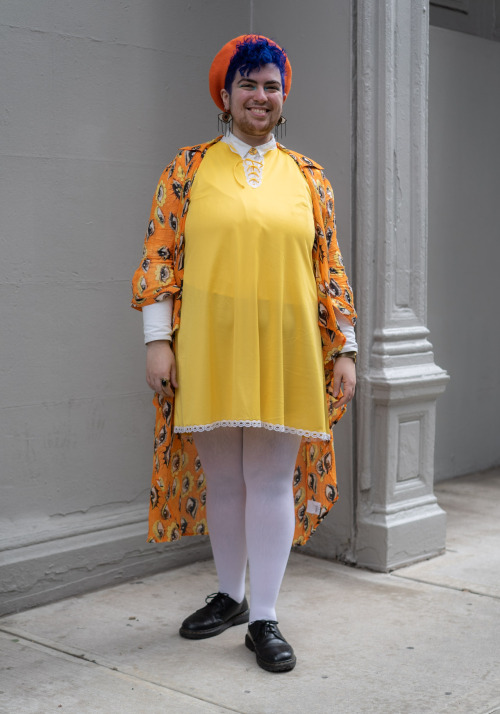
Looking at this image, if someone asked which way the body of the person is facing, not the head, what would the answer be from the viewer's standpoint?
toward the camera

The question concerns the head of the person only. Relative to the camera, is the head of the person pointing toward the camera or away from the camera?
toward the camera

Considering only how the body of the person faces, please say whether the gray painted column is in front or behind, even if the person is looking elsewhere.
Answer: behind
